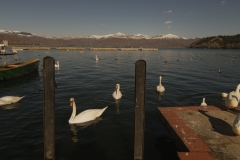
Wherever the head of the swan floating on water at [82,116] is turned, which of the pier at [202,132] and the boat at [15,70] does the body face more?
the boat

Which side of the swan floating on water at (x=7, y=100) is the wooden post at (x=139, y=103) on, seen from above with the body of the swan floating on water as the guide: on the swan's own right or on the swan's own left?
on the swan's own left

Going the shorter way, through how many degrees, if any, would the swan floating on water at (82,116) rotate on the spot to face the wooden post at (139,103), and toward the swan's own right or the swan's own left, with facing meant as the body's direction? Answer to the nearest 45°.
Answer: approximately 90° to the swan's own left

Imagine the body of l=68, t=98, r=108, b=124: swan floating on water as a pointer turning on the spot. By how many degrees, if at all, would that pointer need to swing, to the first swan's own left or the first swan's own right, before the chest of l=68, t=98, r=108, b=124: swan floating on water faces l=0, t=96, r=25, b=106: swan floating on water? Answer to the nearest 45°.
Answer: approximately 45° to the first swan's own right

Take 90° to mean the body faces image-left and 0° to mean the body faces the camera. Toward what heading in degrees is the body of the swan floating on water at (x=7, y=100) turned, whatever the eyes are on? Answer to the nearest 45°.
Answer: approximately 90°

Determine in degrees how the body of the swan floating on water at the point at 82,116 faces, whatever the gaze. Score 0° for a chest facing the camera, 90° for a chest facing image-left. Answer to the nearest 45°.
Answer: approximately 90°

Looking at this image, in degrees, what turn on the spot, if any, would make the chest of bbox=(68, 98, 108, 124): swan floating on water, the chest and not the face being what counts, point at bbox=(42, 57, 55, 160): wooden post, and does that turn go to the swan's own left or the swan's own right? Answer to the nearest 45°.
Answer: approximately 90° to the swan's own left

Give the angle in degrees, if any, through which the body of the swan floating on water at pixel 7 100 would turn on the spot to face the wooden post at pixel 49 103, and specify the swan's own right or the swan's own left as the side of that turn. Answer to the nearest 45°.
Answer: approximately 90° to the swan's own left

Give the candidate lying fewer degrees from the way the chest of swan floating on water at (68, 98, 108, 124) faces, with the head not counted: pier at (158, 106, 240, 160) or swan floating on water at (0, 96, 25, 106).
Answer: the swan floating on water

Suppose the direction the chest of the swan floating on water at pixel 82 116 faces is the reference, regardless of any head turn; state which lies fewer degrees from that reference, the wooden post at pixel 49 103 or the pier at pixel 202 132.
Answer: the wooden post

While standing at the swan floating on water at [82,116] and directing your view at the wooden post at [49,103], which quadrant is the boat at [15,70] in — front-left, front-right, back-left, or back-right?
back-right

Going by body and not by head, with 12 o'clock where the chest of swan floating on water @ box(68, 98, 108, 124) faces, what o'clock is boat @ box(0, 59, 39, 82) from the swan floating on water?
The boat is roughly at 2 o'clock from the swan floating on water.

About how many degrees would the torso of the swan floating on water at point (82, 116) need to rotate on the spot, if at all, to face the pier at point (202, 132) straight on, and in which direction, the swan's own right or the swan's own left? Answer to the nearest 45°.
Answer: approximately 135° to the swan's own left
